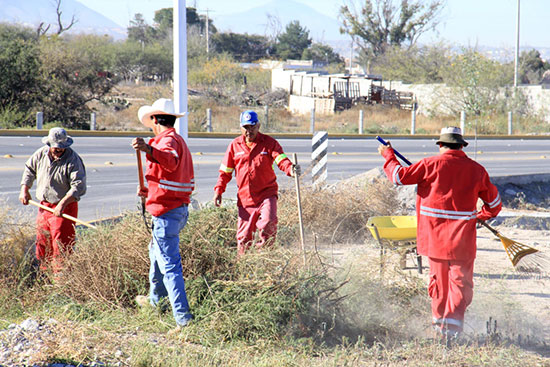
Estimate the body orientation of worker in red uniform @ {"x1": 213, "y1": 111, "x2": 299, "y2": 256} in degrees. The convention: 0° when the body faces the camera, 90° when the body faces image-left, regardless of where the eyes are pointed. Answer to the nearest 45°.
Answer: approximately 0°

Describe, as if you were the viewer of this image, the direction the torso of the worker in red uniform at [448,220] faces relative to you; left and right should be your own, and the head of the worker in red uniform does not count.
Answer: facing away from the viewer

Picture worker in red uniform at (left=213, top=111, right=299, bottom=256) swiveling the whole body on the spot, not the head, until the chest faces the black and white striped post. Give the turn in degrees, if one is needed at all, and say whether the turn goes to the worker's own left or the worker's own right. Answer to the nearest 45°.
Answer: approximately 180°

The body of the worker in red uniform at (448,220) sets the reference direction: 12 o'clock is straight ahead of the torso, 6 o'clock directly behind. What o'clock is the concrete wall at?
The concrete wall is roughly at 12 o'clock from the worker in red uniform.

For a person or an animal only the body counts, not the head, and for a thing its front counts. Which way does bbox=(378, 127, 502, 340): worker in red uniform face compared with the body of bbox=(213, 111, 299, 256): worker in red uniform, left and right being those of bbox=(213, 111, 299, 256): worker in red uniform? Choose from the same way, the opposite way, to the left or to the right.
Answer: the opposite way

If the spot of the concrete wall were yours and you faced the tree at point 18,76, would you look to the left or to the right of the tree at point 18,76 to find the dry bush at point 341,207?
left

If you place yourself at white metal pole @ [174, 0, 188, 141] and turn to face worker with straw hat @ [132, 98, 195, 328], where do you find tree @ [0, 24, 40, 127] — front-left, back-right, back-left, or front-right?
back-right

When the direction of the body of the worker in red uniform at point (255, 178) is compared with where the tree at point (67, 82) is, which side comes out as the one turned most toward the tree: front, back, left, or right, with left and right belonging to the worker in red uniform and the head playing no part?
back

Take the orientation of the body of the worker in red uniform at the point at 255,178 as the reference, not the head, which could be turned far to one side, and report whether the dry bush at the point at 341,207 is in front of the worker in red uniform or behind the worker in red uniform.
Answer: behind

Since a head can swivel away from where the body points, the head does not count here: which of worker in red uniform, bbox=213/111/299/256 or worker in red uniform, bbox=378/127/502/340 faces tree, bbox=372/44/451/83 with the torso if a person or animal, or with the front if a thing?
worker in red uniform, bbox=378/127/502/340

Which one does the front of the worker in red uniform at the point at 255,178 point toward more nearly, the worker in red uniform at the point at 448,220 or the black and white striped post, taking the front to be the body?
the worker in red uniform

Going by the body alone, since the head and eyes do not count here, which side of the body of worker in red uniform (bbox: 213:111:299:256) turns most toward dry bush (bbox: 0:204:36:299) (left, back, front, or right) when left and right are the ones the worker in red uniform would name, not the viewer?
right

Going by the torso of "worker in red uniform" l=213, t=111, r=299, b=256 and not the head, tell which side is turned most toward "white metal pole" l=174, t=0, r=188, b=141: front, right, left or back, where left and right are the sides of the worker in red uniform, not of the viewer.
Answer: back

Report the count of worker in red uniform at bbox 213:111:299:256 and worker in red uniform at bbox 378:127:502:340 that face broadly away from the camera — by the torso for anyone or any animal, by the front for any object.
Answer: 1

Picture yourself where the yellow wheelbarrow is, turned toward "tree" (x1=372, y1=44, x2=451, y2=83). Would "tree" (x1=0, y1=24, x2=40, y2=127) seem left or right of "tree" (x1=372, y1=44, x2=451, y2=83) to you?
left
